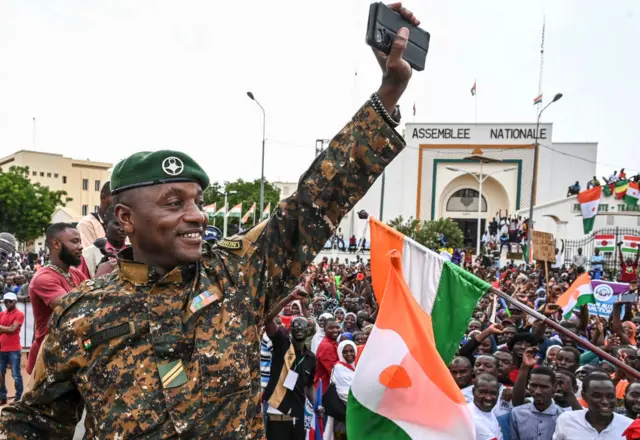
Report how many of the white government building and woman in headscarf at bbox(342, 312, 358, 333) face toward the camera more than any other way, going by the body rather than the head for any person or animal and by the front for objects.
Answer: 2

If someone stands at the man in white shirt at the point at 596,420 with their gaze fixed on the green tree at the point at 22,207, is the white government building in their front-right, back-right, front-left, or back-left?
front-right

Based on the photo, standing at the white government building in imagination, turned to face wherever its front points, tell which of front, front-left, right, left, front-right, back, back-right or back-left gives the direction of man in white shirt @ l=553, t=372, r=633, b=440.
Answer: front

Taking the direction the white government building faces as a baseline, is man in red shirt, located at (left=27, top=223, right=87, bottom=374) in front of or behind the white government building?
in front

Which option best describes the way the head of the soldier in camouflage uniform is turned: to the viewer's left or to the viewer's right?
to the viewer's right

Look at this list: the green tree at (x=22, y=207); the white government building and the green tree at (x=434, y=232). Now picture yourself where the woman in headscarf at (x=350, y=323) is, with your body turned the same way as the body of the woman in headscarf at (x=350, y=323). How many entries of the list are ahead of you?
0

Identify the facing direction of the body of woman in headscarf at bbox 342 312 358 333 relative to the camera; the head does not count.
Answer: toward the camera

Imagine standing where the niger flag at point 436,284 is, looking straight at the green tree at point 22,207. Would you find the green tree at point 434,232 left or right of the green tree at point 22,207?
right

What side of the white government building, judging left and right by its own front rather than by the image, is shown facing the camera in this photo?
front

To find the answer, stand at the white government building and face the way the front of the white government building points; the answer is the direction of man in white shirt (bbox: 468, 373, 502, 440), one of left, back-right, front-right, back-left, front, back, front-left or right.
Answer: front

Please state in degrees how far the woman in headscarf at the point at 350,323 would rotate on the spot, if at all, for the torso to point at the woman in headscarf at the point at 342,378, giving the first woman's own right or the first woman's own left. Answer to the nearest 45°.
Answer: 0° — they already face them

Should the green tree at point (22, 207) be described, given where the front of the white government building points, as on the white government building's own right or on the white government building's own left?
on the white government building's own right

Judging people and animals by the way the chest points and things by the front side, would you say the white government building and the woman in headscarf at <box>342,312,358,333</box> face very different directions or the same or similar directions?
same or similar directions

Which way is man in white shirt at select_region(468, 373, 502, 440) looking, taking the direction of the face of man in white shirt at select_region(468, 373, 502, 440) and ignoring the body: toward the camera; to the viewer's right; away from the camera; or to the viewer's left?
toward the camera

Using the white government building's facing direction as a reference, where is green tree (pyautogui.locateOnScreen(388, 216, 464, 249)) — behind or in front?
in front

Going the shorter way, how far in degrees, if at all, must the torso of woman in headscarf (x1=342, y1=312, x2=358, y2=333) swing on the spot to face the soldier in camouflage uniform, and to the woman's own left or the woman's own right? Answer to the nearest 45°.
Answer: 0° — they already face them

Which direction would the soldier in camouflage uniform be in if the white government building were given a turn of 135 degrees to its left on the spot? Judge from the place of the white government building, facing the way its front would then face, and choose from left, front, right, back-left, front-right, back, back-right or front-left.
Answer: back-right

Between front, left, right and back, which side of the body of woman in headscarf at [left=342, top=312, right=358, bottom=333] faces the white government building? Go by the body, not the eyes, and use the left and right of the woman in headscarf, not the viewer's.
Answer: back

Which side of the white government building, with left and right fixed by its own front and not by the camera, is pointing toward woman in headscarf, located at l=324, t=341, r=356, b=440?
front

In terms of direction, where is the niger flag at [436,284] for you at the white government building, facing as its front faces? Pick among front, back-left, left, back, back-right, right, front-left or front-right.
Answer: front
